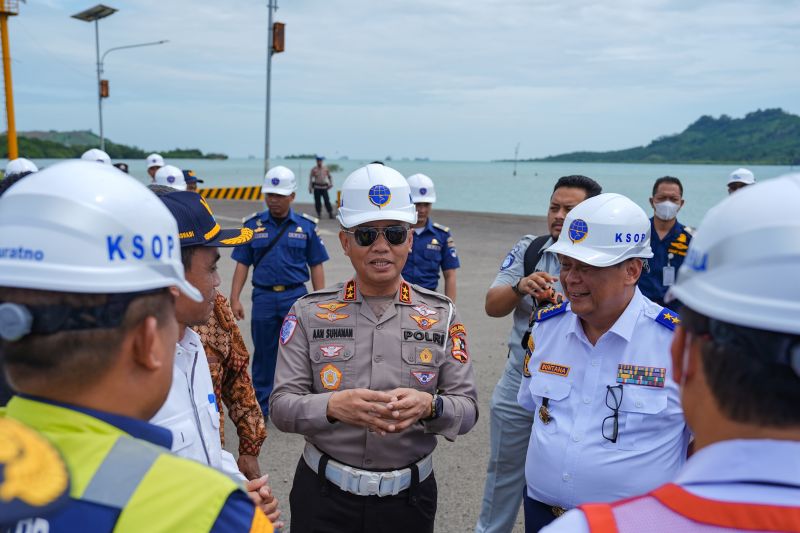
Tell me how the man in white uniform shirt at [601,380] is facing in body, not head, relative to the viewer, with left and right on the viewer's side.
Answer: facing the viewer and to the left of the viewer

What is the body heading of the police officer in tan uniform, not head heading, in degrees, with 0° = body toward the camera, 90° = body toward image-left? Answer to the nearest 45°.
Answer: approximately 0°

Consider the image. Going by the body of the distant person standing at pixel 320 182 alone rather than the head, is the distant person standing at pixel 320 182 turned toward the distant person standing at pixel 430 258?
yes

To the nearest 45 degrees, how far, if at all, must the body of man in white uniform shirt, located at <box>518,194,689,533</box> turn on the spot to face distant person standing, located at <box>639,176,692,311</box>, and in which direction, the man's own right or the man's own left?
approximately 135° to the man's own right

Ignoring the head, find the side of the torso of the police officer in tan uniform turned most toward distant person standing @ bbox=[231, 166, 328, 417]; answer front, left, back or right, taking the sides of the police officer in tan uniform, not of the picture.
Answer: back

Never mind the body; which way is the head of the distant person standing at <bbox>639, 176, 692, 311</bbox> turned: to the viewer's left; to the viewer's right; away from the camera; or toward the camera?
toward the camera

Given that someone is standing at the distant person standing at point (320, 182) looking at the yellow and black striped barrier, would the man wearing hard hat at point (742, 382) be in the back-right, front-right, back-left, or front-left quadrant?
back-left

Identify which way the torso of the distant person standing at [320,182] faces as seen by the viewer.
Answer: toward the camera

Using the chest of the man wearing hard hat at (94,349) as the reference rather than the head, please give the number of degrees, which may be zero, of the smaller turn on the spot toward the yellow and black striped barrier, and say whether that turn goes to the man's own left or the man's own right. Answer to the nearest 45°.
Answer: approximately 45° to the man's own left

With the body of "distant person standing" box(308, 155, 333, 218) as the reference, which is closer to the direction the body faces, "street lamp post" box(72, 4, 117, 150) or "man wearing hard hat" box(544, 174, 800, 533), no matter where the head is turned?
the man wearing hard hat

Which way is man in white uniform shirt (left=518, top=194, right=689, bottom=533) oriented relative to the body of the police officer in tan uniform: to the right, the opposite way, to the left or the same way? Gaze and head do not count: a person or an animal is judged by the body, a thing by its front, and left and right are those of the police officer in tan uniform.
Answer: to the right

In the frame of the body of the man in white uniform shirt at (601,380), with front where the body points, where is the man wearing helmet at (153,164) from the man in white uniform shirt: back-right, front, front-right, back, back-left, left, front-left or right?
right

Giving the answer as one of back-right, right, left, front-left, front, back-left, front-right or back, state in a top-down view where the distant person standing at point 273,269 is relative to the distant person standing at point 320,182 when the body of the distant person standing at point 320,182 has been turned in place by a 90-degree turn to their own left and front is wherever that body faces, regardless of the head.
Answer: right

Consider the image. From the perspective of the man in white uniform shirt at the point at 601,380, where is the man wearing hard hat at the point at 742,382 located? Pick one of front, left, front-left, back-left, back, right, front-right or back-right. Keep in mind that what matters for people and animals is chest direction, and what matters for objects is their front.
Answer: front-left

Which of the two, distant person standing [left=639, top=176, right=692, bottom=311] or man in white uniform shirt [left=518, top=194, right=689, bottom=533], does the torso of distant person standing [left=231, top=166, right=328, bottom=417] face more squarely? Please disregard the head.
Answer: the man in white uniform shirt

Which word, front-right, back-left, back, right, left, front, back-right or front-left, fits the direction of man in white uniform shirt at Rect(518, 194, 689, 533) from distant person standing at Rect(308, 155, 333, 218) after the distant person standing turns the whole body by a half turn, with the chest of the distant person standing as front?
back

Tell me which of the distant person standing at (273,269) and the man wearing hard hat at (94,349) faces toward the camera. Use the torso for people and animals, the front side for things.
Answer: the distant person standing
